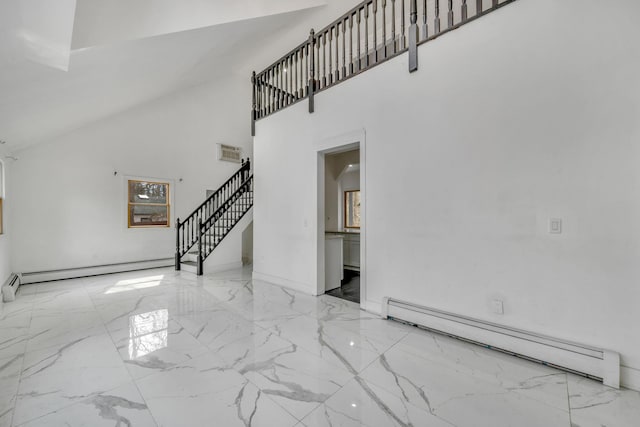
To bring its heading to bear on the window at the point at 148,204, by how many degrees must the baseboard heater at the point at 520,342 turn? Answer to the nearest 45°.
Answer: approximately 45° to its right

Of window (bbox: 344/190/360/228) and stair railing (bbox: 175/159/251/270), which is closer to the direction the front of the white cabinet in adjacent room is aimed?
the stair railing

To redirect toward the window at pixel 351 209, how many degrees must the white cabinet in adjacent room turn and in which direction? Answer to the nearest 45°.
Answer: approximately 135° to its right

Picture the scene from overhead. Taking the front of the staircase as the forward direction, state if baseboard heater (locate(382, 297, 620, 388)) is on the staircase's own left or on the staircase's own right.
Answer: on the staircase's own left

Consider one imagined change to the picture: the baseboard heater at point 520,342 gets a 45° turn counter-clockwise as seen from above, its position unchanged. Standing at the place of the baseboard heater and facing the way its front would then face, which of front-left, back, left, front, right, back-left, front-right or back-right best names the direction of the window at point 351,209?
back-right

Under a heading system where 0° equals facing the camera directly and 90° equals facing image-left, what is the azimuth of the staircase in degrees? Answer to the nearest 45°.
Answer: approximately 45°

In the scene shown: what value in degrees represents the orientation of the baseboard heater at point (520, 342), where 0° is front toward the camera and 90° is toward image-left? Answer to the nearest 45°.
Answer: approximately 45°
